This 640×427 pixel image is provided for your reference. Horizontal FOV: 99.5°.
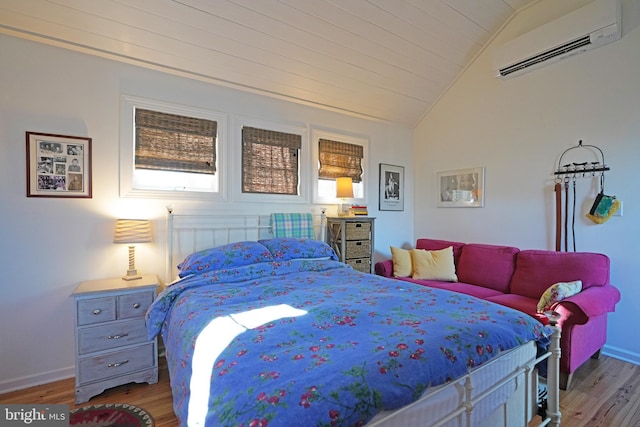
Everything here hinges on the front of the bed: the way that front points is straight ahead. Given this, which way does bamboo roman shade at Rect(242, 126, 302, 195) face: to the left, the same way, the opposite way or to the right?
the same way

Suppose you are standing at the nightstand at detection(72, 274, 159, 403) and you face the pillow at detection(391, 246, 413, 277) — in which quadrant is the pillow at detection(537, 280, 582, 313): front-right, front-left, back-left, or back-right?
front-right

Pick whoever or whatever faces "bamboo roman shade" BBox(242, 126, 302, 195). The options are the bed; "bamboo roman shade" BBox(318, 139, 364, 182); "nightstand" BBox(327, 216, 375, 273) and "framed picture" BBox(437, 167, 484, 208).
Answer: the framed picture

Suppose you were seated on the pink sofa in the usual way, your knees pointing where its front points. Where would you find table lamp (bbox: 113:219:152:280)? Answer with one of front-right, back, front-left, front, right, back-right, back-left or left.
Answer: front

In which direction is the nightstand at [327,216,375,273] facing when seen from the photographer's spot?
facing the viewer and to the right of the viewer

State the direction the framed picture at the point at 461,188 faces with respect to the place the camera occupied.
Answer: facing the viewer and to the left of the viewer

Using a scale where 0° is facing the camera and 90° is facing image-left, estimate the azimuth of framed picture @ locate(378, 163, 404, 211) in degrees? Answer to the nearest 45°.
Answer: approximately 315°

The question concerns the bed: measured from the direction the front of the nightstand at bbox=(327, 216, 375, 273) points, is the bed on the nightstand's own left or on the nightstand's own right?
on the nightstand's own right

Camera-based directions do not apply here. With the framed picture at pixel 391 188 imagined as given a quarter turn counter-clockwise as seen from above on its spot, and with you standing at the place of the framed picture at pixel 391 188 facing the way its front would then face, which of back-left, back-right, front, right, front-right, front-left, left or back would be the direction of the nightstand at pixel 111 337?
back

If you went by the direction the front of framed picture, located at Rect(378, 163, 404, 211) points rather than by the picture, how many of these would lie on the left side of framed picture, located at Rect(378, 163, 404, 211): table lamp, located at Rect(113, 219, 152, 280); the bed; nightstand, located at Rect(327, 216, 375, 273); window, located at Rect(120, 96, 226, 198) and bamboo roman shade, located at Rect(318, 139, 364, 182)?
0

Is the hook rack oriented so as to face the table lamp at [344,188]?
no

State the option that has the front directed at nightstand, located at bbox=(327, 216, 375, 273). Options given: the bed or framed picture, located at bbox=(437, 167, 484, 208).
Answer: the framed picture

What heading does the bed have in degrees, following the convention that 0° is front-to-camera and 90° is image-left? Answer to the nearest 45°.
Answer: approximately 315°

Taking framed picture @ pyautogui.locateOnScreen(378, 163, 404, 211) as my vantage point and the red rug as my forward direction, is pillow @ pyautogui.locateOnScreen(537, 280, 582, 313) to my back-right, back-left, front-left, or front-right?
front-left

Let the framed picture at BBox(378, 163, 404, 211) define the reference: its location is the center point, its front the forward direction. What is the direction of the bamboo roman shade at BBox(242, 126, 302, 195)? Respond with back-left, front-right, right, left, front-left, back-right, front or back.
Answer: right
